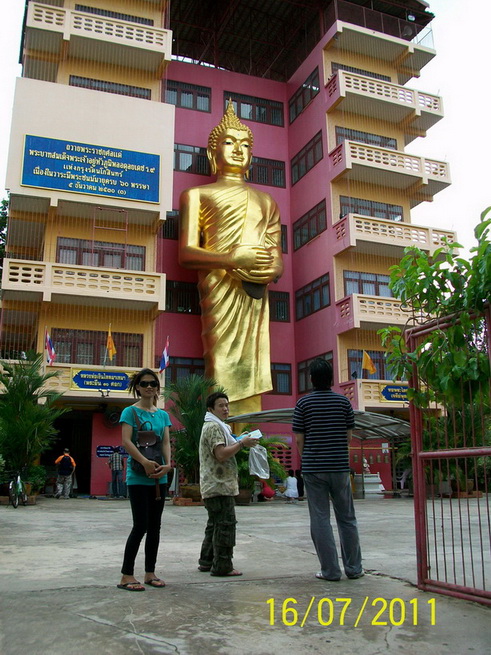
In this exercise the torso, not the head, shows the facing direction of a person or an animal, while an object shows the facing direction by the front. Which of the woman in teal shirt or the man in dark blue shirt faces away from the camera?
the man in dark blue shirt

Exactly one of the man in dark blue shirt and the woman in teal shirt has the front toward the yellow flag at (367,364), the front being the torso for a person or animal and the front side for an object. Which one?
the man in dark blue shirt

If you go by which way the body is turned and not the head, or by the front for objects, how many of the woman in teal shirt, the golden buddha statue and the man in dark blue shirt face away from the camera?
1

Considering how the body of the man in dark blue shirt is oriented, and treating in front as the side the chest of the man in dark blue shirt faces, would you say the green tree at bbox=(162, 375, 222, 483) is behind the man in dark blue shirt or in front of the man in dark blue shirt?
in front

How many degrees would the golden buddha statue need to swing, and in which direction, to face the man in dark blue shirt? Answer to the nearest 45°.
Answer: approximately 45° to its right

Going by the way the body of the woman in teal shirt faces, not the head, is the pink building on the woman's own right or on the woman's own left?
on the woman's own left

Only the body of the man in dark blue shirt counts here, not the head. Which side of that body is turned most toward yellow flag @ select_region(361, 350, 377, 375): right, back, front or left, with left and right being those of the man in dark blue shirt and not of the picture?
front

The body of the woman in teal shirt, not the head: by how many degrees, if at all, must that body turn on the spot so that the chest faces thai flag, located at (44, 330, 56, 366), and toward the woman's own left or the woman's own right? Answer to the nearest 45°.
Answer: approximately 135° to the woman's own left

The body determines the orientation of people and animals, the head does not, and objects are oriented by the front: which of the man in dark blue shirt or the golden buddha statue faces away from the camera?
the man in dark blue shirt

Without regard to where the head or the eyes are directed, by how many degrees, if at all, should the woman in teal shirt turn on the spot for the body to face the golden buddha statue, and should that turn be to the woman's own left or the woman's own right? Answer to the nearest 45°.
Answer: approximately 135° to the woman's own left

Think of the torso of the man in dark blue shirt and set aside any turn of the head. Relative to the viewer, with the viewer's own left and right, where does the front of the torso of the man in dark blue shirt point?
facing away from the viewer

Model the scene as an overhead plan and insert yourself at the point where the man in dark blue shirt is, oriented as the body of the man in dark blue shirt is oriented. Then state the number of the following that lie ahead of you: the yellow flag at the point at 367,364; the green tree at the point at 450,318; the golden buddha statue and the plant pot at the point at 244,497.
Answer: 3

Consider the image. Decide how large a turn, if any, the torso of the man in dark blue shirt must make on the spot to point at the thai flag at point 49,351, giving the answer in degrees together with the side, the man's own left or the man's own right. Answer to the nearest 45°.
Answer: approximately 45° to the man's own left

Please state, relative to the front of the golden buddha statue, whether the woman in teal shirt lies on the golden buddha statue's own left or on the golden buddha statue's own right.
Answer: on the golden buddha statue's own right

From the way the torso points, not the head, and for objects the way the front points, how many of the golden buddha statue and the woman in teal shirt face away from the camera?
0

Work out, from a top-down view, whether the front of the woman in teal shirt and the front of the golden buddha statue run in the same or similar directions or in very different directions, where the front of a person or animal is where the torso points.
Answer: same or similar directions

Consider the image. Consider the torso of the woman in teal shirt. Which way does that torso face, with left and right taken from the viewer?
facing the viewer and to the right of the viewer

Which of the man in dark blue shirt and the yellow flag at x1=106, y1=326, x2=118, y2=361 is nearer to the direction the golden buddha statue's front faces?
the man in dark blue shirt

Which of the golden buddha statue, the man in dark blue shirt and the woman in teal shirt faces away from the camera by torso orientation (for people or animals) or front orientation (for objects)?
the man in dark blue shirt

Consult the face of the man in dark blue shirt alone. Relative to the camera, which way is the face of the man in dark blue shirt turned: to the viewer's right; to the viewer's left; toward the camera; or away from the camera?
away from the camera
